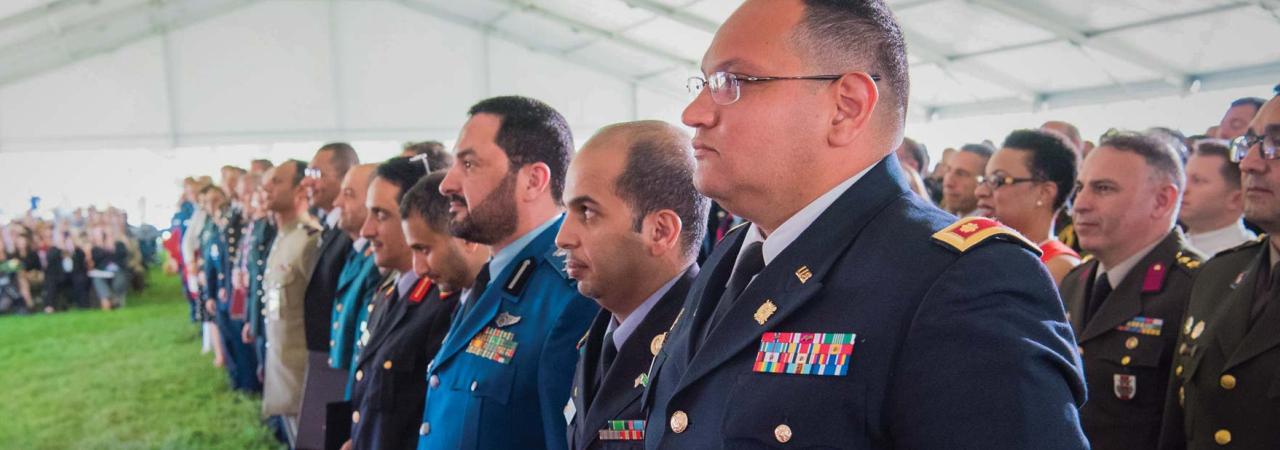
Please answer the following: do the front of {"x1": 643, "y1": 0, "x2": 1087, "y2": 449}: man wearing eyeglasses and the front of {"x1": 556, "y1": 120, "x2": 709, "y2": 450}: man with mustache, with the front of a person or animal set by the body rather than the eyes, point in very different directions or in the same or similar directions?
same or similar directions

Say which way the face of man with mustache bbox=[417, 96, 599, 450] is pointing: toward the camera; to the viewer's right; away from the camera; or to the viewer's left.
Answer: to the viewer's left

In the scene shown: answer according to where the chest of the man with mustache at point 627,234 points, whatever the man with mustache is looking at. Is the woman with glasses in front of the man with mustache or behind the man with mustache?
behind

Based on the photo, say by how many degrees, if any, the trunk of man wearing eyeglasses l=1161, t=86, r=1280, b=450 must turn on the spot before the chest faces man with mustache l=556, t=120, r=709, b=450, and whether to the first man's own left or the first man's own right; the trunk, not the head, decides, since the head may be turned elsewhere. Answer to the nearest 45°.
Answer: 0° — they already face them

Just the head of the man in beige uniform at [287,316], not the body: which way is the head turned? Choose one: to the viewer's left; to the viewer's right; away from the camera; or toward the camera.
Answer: to the viewer's left

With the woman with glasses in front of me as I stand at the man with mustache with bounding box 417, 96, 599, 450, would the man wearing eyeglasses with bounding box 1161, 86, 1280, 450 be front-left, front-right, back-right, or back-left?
front-right

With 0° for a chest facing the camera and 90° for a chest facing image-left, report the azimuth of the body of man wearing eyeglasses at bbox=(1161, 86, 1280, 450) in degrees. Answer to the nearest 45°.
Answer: approximately 45°

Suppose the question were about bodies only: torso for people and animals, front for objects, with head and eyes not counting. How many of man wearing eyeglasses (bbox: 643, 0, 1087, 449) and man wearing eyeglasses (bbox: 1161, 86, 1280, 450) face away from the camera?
0

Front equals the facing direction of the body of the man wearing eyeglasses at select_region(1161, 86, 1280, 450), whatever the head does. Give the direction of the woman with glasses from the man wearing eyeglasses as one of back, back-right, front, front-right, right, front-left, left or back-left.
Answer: right

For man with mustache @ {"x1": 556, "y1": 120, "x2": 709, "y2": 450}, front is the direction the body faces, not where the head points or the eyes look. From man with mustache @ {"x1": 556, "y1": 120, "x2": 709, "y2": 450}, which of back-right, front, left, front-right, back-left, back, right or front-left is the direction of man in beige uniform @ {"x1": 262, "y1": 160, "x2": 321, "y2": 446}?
right

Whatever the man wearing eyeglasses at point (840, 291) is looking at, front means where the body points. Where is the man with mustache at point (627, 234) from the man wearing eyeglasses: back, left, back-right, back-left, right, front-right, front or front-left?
right

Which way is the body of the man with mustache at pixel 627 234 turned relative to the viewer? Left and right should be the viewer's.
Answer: facing the viewer and to the left of the viewer

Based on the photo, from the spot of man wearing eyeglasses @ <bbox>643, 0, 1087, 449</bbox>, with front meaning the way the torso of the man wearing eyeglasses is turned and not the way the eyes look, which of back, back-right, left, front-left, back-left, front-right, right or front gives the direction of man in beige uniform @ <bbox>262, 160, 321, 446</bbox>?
right

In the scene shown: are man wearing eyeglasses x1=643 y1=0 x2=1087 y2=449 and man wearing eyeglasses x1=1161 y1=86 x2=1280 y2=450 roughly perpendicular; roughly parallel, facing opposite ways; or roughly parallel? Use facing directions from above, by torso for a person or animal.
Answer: roughly parallel
